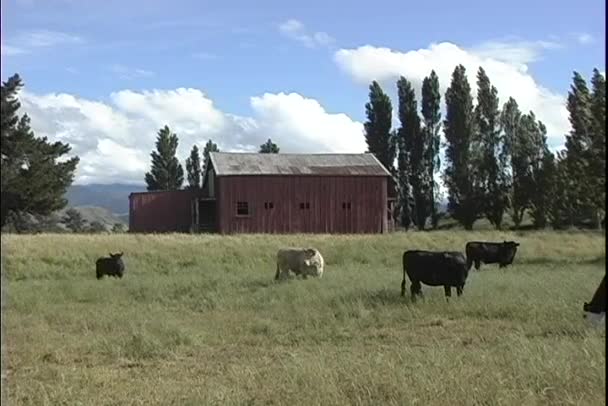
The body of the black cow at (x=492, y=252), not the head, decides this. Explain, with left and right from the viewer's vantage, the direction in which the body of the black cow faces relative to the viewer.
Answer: facing to the right of the viewer

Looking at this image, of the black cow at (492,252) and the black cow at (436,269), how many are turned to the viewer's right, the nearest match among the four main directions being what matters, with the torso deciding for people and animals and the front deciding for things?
2

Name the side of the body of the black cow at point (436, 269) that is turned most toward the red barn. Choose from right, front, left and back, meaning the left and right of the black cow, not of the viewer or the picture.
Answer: left

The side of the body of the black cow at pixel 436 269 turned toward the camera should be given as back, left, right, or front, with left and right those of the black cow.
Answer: right
